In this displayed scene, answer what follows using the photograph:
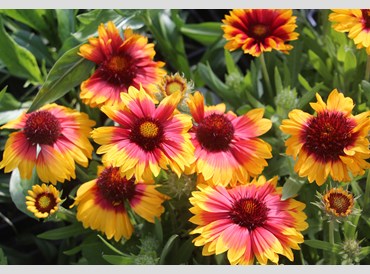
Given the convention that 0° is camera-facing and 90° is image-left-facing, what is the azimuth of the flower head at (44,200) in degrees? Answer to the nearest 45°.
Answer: approximately 0°

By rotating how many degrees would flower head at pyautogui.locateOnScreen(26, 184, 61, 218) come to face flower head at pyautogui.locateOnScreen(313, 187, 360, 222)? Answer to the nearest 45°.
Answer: approximately 45° to its left

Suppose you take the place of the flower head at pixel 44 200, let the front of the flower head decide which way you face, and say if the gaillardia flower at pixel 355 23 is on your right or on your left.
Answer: on your left

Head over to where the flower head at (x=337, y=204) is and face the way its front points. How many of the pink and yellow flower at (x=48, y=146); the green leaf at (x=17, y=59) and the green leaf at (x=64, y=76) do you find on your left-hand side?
0

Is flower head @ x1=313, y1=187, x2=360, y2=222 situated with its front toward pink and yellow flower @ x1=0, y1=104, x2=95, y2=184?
no

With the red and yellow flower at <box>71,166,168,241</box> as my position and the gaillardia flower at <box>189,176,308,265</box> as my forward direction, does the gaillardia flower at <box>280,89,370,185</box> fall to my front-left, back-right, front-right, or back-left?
front-left

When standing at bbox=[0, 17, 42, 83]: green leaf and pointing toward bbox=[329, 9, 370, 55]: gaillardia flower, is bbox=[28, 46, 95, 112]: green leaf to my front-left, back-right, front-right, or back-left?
front-right

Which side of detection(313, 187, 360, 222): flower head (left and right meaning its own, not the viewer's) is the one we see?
front

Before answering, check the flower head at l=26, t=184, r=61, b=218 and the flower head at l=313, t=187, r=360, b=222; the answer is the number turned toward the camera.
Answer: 2
